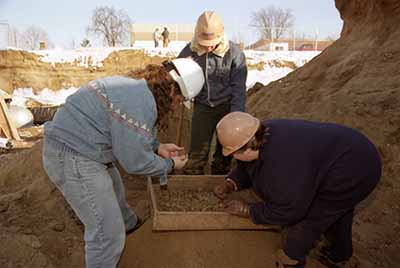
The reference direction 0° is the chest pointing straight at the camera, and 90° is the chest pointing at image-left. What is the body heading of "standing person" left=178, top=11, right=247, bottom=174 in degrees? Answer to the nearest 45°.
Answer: approximately 0°

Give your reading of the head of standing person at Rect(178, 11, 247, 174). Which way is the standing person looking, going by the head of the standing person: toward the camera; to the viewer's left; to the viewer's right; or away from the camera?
toward the camera

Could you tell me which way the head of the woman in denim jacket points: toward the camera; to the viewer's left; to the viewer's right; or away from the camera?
to the viewer's right

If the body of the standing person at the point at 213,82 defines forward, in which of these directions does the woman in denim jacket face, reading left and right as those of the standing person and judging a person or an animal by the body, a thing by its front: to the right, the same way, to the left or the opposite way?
to the left

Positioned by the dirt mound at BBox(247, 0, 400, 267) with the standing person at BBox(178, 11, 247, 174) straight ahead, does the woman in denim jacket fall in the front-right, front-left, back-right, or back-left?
front-left

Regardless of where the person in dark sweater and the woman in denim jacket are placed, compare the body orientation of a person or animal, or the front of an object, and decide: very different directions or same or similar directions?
very different directions

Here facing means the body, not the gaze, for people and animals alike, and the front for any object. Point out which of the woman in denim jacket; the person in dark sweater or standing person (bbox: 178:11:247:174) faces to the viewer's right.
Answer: the woman in denim jacket

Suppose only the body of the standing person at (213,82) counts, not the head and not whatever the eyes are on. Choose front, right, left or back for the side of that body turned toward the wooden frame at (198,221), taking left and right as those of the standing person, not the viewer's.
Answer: front

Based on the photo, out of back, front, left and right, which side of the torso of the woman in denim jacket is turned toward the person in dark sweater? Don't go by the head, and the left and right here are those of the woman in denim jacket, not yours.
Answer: front

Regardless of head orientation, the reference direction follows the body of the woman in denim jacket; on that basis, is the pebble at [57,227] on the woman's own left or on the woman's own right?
on the woman's own left

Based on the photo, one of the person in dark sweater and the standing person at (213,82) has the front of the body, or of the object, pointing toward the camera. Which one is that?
the standing person

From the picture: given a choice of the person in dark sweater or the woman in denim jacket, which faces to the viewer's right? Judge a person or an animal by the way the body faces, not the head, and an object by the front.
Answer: the woman in denim jacket

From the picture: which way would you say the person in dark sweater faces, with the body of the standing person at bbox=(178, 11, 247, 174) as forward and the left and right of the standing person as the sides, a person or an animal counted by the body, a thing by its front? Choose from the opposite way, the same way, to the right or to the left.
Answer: to the right

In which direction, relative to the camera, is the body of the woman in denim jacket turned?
to the viewer's right

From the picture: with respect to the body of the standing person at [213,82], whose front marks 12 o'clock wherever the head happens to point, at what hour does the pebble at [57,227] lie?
The pebble is roughly at 2 o'clock from the standing person.

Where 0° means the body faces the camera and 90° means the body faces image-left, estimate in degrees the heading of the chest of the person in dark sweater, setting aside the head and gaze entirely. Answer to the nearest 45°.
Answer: approximately 90°
